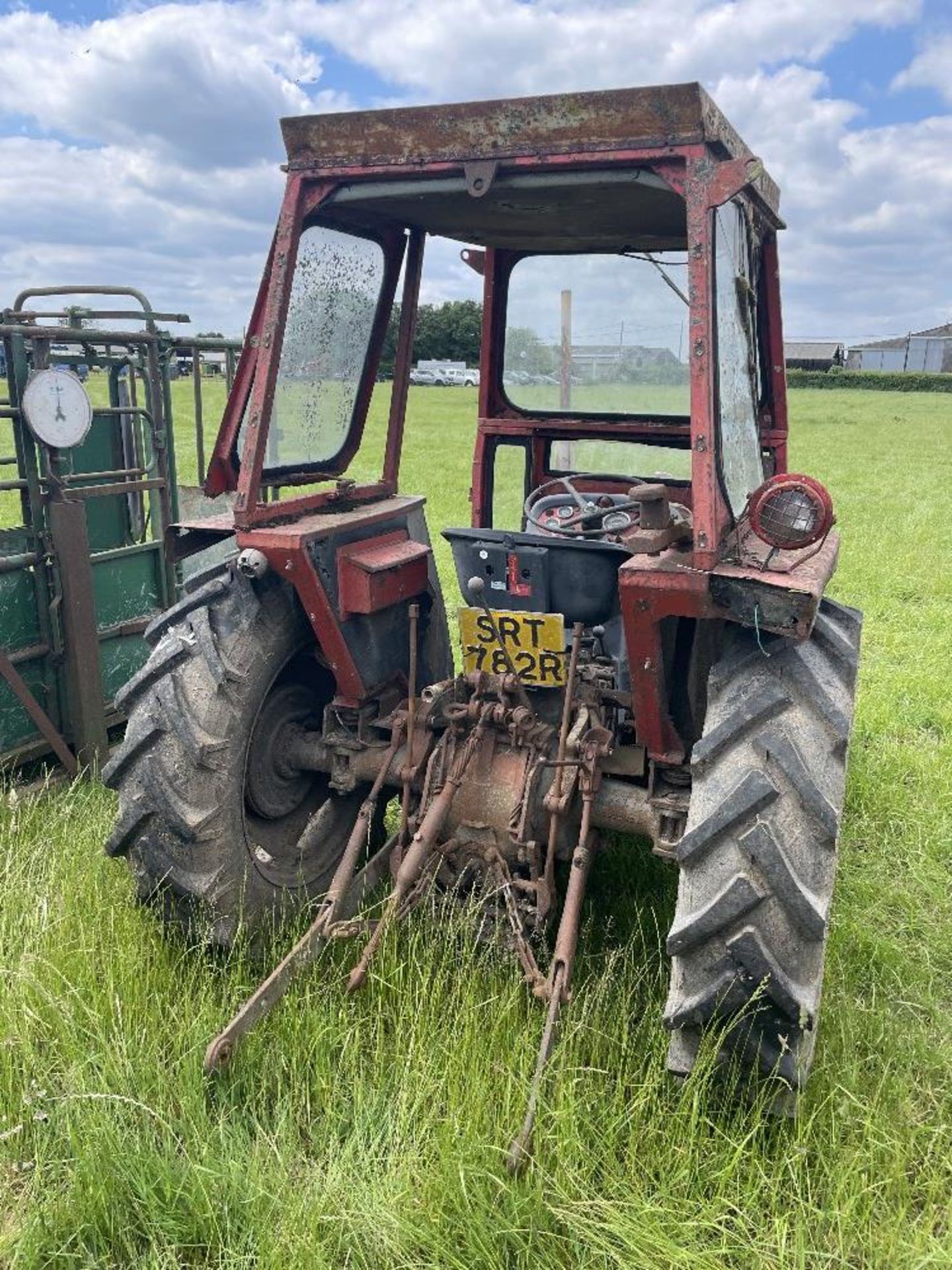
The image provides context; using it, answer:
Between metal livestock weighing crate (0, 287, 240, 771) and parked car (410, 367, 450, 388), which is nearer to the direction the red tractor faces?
the parked car

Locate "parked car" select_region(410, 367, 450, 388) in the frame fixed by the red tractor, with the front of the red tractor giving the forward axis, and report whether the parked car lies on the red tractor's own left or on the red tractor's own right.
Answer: on the red tractor's own left

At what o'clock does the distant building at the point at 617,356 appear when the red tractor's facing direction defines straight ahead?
The distant building is roughly at 11 o'clock from the red tractor.

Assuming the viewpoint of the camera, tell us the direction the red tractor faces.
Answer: facing away from the viewer and to the right of the viewer

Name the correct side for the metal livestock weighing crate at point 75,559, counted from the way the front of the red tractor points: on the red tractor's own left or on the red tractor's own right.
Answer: on the red tractor's own left

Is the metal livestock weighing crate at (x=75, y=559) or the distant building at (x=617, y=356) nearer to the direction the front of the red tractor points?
the distant building
